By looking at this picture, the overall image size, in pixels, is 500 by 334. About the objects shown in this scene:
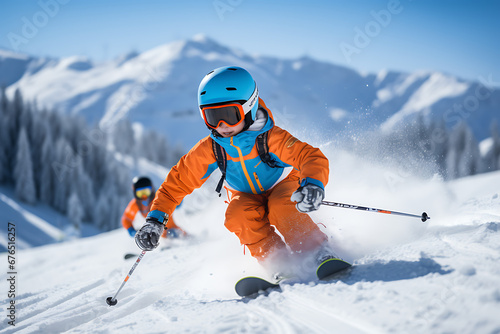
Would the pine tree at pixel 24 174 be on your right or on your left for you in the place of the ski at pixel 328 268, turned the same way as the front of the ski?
on your right

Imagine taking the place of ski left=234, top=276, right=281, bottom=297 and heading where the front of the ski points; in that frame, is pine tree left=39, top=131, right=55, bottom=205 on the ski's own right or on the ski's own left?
on the ski's own right

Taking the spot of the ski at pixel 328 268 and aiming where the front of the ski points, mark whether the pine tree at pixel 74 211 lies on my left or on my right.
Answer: on my right

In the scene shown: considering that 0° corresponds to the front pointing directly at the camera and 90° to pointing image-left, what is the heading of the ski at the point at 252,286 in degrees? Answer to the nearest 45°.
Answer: approximately 45°
